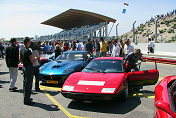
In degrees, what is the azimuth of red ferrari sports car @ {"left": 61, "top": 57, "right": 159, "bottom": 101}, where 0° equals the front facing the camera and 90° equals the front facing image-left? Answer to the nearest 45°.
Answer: approximately 45°

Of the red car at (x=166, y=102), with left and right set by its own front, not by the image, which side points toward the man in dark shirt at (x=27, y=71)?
right

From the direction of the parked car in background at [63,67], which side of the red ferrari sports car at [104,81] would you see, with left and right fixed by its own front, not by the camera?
right

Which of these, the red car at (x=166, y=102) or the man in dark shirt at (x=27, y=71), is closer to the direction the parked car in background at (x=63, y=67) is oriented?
the man in dark shirt

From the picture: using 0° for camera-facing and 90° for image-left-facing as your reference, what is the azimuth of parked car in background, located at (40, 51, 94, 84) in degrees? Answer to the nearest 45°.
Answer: approximately 45°
